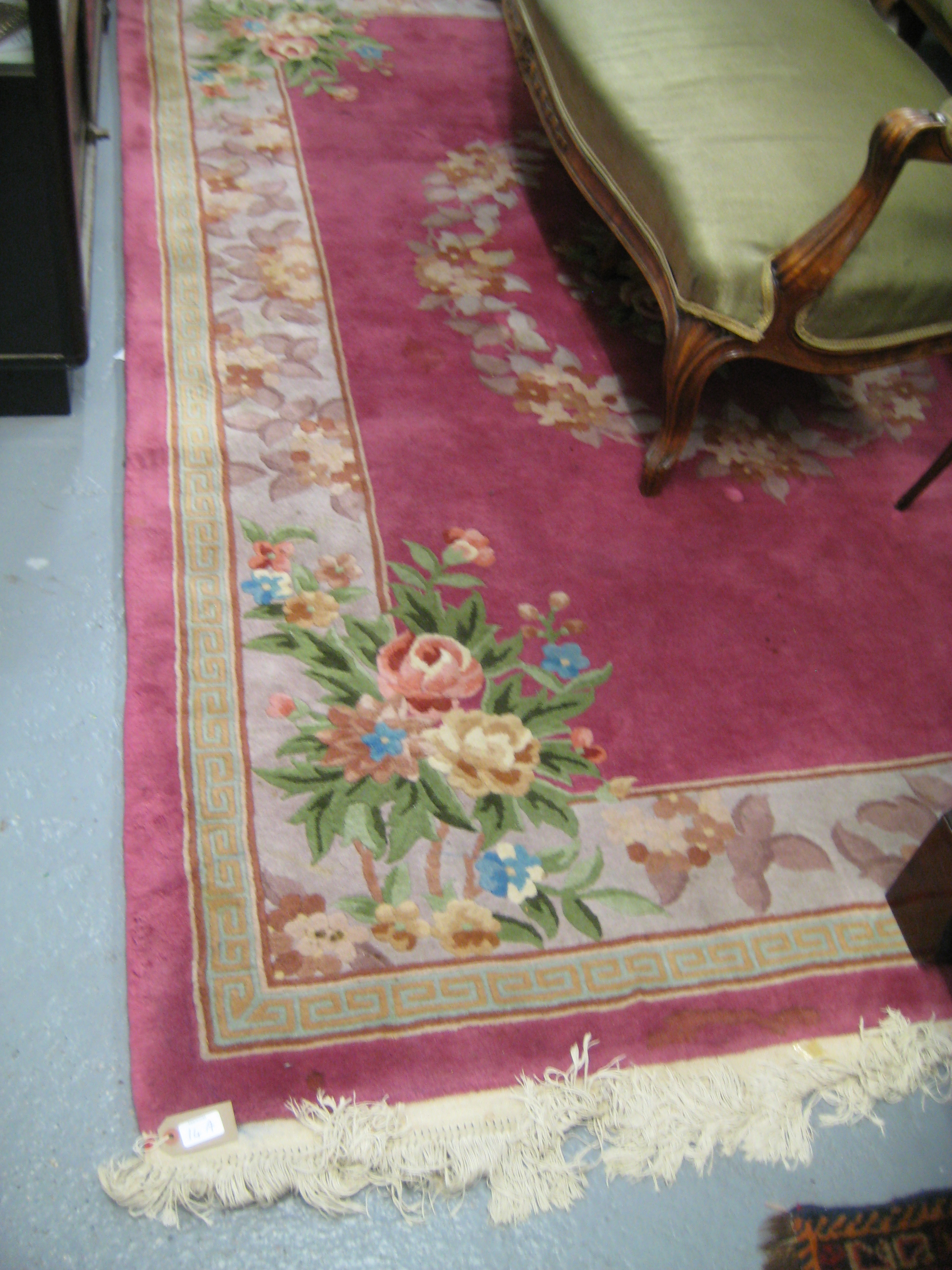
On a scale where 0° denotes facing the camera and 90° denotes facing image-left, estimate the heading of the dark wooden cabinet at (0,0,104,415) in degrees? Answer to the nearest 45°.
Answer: approximately 270°
